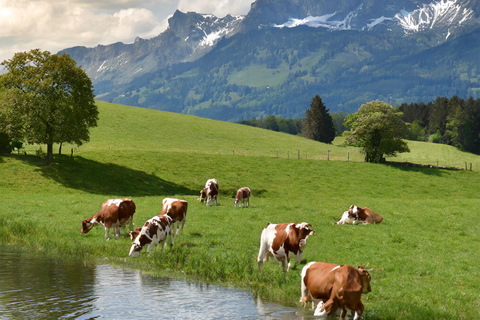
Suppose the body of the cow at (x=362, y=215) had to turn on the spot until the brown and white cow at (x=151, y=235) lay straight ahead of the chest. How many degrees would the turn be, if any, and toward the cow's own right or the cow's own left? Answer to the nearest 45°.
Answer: approximately 45° to the cow's own left

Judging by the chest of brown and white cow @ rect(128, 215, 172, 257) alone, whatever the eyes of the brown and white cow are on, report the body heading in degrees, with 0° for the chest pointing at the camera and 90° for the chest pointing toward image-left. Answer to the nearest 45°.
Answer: approximately 45°

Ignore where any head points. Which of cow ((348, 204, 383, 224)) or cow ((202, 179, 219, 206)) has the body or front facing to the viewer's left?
cow ((348, 204, 383, 224))

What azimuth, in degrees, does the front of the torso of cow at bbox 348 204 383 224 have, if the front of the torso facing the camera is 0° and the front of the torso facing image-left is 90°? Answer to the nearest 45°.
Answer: approximately 90°

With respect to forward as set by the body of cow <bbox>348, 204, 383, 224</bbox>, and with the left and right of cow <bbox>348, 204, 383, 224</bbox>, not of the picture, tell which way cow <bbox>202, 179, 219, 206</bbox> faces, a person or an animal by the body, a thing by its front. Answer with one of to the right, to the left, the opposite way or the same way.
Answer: to the left

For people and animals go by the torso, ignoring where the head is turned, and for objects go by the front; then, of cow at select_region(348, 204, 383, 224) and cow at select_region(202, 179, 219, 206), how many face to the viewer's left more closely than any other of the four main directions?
1

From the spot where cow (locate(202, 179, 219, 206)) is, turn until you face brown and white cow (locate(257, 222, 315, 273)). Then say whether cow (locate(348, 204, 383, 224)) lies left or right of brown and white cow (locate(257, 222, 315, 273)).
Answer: left

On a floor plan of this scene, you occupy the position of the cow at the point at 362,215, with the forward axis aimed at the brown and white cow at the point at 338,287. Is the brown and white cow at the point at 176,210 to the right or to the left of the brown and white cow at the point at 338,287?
right

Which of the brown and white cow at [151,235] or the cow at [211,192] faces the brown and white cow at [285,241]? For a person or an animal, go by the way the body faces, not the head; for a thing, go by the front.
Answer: the cow
